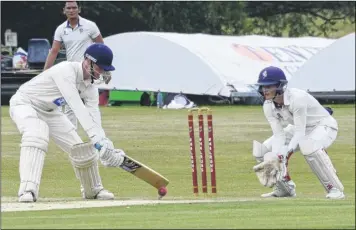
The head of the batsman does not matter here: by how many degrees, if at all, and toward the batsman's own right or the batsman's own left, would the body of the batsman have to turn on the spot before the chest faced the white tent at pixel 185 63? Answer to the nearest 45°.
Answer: approximately 135° to the batsman's own left

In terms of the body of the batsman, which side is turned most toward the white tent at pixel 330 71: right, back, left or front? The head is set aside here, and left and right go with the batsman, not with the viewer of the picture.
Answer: left

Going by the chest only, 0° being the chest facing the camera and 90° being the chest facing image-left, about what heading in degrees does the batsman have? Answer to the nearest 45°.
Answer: approximately 315°
